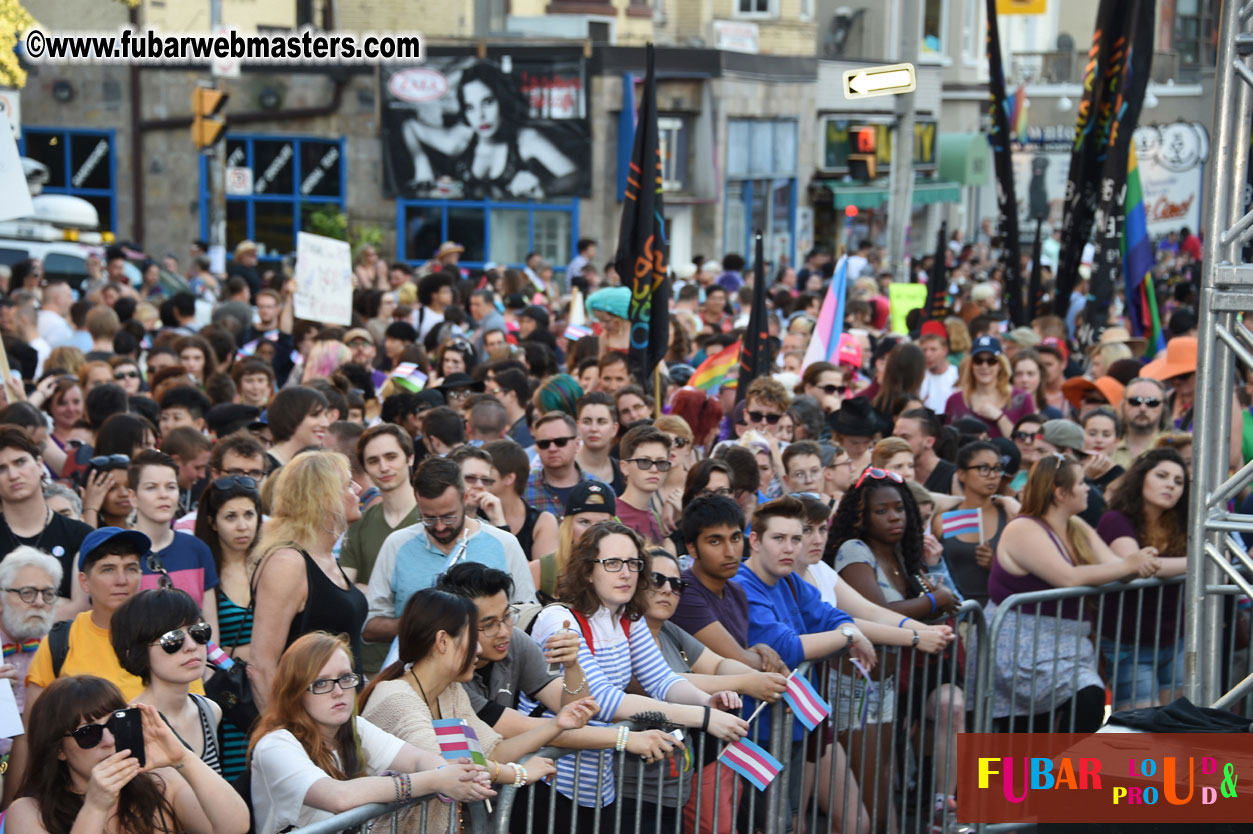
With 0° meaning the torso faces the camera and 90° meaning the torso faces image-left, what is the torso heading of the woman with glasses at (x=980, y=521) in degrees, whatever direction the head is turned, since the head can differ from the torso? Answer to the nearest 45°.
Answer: approximately 315°

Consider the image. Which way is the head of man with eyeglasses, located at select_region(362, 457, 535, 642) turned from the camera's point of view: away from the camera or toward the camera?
toward the camera

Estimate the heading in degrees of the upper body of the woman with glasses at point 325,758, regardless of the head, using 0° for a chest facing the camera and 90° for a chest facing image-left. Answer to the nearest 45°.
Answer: approximately 315°

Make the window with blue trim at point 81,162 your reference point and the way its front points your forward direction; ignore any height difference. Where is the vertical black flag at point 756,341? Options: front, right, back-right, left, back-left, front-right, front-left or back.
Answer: front

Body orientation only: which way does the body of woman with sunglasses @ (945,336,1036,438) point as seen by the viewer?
toward the camera

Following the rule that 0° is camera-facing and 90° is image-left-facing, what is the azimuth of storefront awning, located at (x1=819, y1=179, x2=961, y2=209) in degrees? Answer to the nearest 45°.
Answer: approximately 0°

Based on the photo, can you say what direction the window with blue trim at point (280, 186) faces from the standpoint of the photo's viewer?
facing the viewer

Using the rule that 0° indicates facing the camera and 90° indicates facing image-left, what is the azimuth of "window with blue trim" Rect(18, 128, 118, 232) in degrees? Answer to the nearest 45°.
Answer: approximately 0°

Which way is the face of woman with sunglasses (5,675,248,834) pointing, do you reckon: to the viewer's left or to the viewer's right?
to the viewer's right

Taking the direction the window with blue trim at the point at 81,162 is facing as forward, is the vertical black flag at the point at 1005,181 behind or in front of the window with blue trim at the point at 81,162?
in front

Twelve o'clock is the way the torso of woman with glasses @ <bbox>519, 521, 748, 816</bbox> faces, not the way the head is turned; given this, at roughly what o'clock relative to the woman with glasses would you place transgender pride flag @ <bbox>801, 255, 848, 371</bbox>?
The transgender pride flag is roughly at 8 o'clock from the woman with glasses.

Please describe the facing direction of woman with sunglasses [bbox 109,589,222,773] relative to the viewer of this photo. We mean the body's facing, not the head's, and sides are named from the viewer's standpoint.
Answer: facing the viewer and to the right of the viewer

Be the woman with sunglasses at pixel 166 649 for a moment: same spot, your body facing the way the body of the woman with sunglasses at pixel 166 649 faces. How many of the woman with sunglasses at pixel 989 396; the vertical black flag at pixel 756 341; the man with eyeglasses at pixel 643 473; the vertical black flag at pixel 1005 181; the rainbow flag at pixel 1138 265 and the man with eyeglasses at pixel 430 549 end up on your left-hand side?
6
